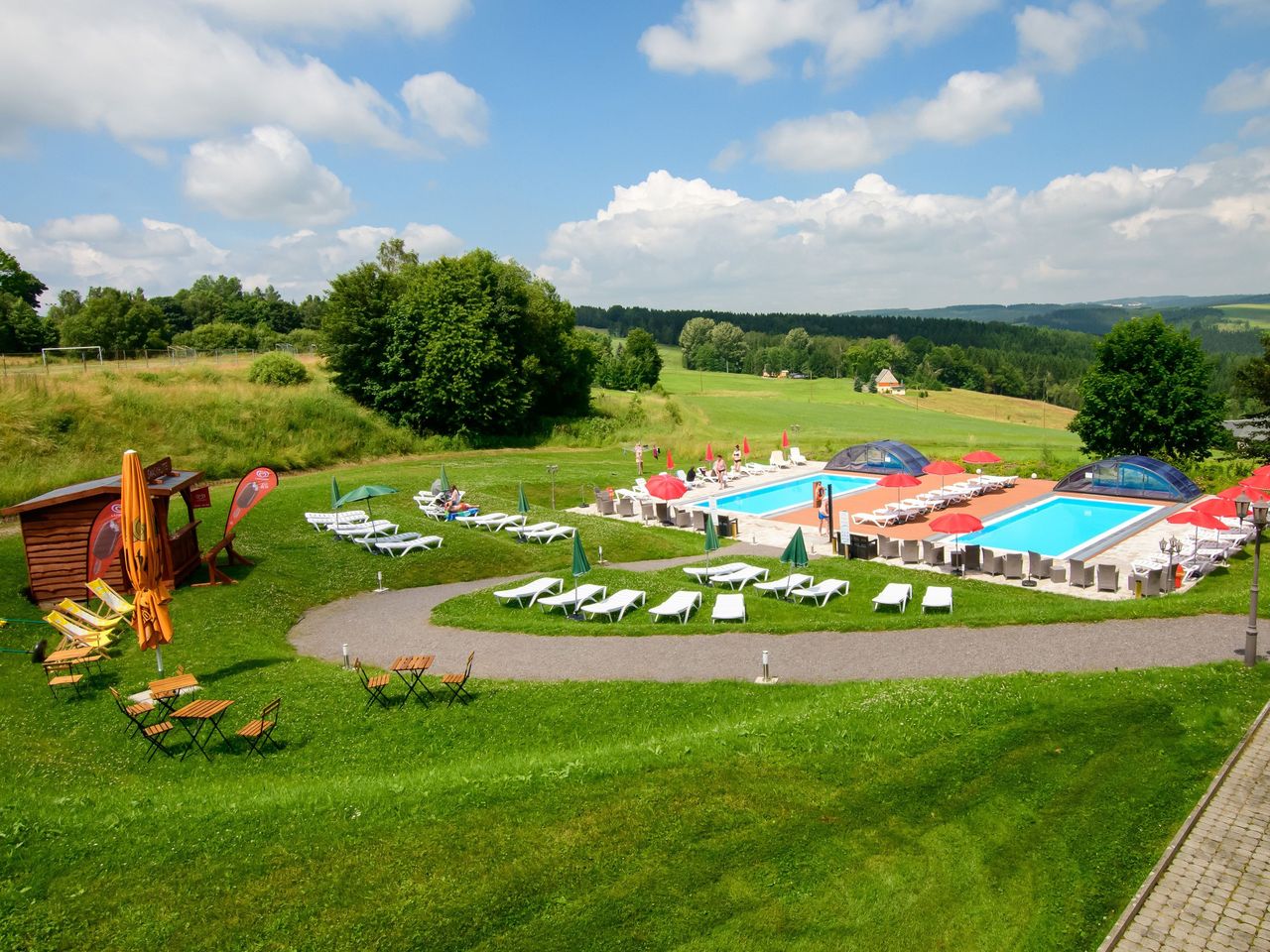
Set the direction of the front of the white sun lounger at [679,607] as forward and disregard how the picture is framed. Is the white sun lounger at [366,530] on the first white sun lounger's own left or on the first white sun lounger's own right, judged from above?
on the first white sun lounger's own right

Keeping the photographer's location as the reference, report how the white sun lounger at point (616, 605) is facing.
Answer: facing the viewer and to the left of the viewer

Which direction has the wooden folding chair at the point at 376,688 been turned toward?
to the viewer's right

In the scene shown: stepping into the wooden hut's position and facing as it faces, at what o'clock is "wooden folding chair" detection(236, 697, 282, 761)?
The wooden folding chair is roughly at 1 o'clock from the wooden hut.

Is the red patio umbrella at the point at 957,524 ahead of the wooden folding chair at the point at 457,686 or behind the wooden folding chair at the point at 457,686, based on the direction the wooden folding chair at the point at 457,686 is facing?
behind

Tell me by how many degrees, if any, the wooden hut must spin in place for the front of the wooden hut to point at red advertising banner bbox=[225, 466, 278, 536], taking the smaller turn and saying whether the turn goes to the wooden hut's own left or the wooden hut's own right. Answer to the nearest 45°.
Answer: approximately 45° to the wooden hut's own left

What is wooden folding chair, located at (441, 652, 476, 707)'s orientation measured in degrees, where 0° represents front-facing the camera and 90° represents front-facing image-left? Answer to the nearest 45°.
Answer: approximately 90°

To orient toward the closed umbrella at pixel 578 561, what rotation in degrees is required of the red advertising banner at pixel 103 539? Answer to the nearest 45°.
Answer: approximately 45° to its left

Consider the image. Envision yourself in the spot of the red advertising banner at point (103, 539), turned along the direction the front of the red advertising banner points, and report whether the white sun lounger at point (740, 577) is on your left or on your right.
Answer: on your left

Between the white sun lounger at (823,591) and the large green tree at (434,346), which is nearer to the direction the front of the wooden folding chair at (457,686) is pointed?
the large green tree

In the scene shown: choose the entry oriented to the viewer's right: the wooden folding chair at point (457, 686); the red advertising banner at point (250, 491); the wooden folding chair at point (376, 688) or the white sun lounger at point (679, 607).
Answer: the wooden folding chair at point (376, 688)

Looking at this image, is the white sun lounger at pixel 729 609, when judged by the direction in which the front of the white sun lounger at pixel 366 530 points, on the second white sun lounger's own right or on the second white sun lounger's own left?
on the second white sun lounger's own left

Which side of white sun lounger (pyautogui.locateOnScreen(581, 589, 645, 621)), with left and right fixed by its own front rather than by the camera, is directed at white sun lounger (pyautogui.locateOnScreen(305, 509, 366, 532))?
right
